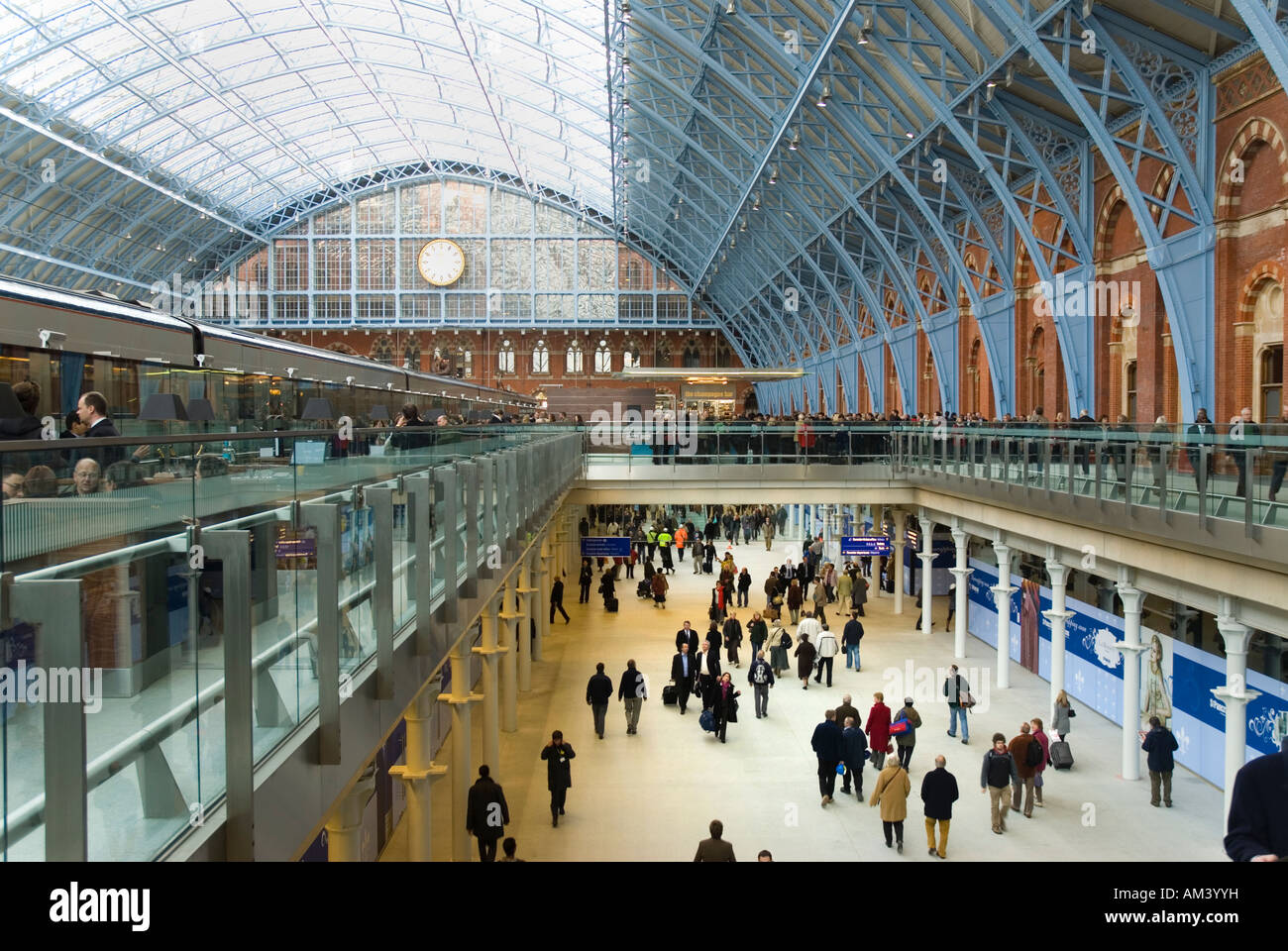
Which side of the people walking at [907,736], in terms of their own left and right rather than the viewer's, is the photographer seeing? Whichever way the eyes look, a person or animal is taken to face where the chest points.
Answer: back

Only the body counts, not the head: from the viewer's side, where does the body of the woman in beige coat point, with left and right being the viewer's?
facing away from the viewer

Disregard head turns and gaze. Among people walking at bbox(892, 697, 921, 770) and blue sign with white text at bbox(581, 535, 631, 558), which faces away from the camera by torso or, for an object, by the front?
the people walking

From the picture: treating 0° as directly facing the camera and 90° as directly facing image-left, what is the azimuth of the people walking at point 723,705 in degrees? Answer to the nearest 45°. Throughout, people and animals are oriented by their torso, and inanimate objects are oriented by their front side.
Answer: approximately 0°

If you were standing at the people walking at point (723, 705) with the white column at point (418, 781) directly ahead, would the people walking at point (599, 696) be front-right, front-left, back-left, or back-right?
front-right

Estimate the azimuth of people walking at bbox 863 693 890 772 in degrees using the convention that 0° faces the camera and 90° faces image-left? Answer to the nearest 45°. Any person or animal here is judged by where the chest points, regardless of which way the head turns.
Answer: approximately 180°

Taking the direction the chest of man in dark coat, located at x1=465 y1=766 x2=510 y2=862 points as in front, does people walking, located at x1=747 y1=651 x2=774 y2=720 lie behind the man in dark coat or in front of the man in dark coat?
in front

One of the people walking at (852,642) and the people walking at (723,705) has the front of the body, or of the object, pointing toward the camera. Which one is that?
the people walking at (723,705)

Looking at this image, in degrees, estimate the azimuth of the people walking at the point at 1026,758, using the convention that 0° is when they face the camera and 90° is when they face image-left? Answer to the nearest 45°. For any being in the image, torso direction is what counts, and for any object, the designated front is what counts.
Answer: approximately 180°

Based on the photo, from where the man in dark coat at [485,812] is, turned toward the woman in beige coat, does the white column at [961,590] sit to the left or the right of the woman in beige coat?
left

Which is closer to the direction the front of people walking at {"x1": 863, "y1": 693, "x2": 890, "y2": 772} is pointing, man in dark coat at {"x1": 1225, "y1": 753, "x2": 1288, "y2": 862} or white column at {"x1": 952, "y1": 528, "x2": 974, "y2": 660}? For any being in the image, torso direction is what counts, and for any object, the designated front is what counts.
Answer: the white column

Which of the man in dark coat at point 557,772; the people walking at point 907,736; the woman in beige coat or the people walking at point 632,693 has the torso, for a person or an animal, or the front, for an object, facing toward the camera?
the man in dark coat

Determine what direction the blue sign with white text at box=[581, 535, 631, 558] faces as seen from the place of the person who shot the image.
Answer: facing the viewer

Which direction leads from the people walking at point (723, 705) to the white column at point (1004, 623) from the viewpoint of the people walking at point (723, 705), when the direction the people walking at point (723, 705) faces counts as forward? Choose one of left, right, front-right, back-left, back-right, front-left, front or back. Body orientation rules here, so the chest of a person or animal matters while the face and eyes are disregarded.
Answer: back-left
